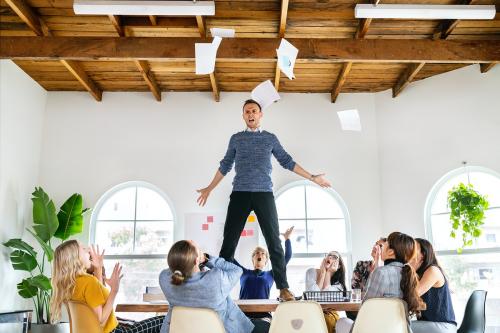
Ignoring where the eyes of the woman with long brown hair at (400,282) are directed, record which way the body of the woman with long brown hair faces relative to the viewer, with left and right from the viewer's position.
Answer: facing away from the viewer and to the left of the viewer

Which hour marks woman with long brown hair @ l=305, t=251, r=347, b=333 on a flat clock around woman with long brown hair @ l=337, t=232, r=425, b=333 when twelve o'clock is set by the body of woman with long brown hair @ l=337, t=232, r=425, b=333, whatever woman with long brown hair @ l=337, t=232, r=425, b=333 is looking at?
woman with long brown hair @ l=305, t=251, r=347, b=333 is roughly at 1 o'clock from woman with long brown hair @ l=337, t=232, r=425, b=333.

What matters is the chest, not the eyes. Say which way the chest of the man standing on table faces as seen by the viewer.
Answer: toward the camera

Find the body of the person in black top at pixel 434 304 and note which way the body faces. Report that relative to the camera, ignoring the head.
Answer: to the viewer's left

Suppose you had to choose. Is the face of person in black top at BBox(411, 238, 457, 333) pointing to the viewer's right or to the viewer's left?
to the viewer's left

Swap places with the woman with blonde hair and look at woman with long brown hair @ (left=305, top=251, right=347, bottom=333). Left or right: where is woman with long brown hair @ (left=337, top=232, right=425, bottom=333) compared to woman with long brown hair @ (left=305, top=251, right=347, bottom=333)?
right

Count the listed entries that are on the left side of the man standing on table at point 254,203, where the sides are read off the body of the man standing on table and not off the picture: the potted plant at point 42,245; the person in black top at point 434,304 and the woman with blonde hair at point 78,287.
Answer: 1

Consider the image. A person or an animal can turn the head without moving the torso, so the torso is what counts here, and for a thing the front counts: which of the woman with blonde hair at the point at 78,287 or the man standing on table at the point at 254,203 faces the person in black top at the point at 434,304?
the woman with blonde hair

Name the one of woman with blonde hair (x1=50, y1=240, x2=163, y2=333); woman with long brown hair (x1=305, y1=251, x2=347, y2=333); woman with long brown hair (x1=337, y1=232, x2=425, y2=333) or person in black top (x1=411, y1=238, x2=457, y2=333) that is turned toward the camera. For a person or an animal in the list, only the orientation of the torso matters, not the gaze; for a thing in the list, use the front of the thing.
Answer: woman with long brown hair (x1=305, y1=251, x2=347, y2=333)

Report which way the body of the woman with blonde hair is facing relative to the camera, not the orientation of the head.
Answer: to the viewer's right

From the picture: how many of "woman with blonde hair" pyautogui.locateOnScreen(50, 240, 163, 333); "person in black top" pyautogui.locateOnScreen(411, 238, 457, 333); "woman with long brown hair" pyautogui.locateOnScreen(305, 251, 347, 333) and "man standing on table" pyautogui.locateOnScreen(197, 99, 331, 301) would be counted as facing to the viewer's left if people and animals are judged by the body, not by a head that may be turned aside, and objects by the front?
1

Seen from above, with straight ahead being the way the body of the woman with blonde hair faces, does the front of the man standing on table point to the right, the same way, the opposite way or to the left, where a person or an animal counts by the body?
to the right

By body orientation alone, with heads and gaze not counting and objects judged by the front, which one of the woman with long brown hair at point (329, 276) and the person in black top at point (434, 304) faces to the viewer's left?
the person in black top

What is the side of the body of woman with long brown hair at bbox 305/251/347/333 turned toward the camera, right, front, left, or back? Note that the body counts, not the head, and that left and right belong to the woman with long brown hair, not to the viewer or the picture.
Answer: front

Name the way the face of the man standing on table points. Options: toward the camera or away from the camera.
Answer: toward the camera
